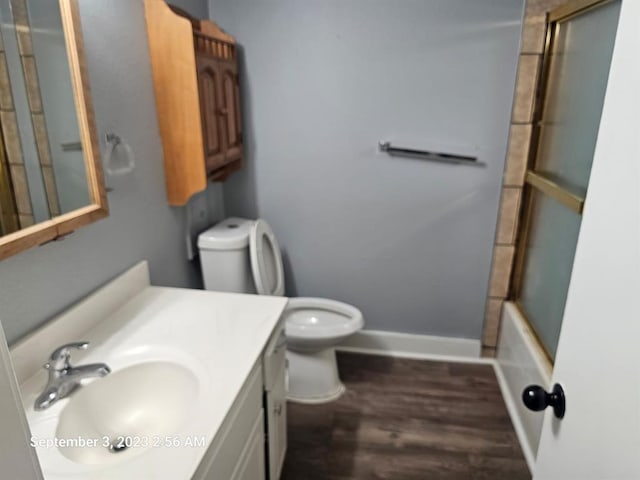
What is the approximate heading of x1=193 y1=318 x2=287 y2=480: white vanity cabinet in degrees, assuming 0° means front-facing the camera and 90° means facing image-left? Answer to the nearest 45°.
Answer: approximately 270°

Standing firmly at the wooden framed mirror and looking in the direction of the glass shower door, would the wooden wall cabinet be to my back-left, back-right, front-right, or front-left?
front-left

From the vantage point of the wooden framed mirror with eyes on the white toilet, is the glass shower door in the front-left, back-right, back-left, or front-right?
front-right

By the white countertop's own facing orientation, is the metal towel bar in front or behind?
in front

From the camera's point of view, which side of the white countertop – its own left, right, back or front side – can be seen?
right

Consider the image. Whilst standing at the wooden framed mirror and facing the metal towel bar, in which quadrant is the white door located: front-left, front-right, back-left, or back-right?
front-right

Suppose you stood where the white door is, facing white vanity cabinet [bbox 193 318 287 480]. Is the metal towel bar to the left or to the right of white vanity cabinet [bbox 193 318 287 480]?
right

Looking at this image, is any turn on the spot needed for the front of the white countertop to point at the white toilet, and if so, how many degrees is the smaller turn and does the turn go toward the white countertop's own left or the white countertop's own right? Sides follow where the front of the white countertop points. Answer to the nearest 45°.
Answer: approximately 45° to the white countertop's own left

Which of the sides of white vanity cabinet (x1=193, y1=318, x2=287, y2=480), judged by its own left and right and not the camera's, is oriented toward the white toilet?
left
